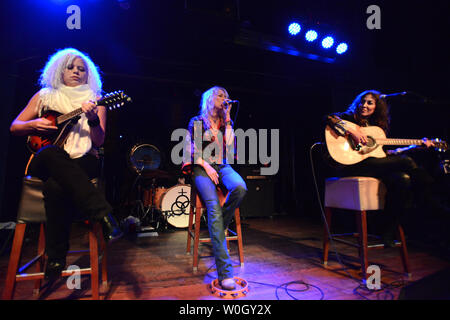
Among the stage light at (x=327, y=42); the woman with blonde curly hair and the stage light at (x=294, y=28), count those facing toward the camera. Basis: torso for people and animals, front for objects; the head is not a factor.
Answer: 3

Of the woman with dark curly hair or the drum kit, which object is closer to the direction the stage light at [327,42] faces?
the woman with dark curly hair

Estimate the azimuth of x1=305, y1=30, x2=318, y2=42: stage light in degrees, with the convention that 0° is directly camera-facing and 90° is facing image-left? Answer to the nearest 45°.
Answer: approximately 0°

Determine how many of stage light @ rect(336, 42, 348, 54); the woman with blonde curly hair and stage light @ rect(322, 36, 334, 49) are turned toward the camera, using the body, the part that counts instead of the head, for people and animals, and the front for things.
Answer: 3

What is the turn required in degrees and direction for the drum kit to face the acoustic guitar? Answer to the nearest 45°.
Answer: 0° — it already faces it

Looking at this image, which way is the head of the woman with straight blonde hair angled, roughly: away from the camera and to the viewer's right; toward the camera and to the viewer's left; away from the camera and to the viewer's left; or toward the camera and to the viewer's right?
toward the camera and to the viewer's right

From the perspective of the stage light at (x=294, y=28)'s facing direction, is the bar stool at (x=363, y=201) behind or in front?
in front

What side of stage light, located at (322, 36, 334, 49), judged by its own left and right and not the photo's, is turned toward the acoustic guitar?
front

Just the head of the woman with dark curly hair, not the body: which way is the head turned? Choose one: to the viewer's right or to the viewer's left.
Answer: to the viewer's left

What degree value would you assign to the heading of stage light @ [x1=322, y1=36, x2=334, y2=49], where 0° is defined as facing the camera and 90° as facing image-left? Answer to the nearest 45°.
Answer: approximately 0°

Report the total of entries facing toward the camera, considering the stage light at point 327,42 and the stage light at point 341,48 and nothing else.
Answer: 2
